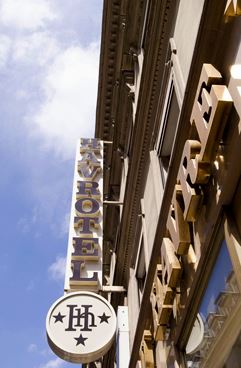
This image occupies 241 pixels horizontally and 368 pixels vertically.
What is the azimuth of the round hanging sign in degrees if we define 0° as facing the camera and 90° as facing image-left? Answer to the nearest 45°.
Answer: approximately 0°

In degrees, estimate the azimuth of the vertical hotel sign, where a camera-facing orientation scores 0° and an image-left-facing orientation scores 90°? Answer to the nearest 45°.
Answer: approximately 0°
